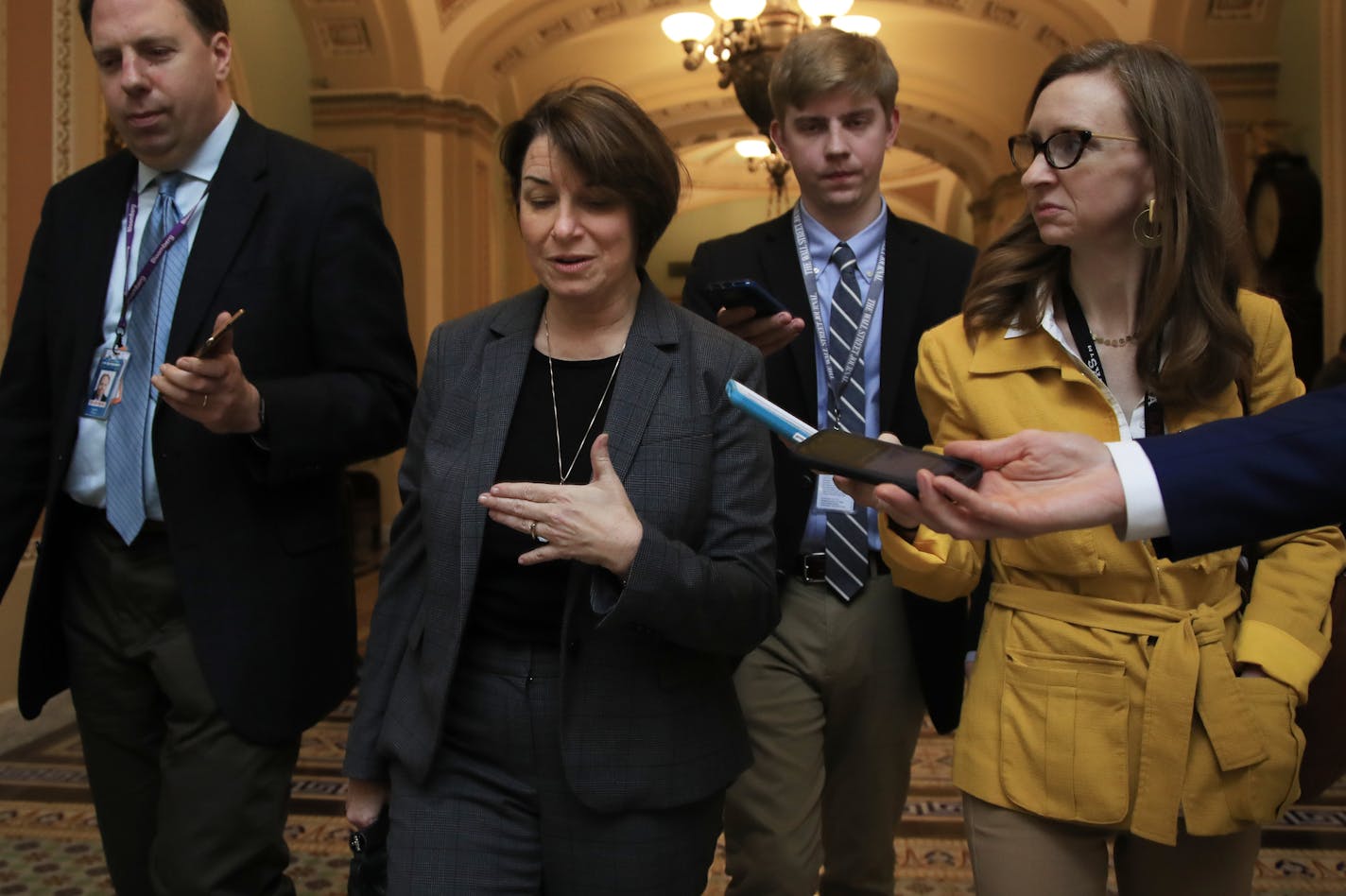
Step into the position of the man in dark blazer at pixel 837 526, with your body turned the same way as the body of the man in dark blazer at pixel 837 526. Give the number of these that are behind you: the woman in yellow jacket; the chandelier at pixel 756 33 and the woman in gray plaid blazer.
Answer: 1

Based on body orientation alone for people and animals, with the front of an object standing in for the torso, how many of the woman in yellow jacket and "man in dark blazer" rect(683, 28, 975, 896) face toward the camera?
2

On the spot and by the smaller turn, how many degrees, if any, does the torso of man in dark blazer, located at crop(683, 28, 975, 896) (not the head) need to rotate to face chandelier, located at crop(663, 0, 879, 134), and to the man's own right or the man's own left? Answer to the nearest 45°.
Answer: approximately 180°

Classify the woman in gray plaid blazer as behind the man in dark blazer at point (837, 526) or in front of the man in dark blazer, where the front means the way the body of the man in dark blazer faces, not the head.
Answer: in front

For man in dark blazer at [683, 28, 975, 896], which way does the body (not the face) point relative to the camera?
toward the camera

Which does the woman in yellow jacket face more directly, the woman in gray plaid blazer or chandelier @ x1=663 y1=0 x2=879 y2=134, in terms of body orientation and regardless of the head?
the woman in gray plaid blazer

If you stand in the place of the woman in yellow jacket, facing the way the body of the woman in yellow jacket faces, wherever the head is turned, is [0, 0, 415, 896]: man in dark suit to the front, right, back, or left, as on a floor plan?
right

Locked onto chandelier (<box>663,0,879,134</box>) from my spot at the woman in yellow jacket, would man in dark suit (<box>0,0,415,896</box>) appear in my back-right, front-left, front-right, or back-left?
front-left

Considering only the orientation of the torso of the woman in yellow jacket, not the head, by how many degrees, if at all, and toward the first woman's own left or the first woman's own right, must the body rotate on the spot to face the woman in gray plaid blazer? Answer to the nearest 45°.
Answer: approximately 90° to the first woman's own right

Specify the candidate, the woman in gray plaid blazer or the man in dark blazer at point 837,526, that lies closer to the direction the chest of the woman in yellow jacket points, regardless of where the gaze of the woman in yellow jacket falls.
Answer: the woman in gray plaid blazer
